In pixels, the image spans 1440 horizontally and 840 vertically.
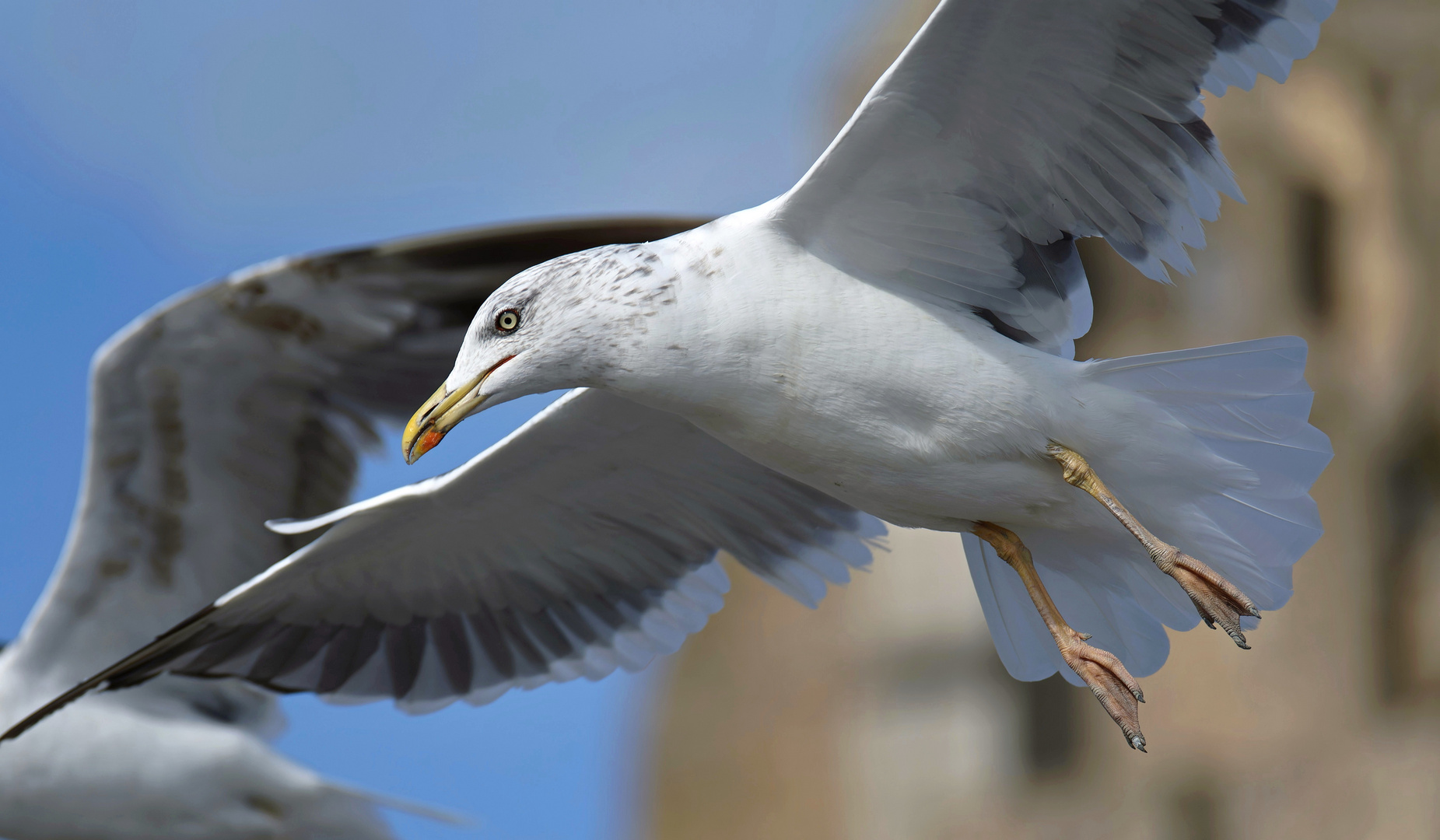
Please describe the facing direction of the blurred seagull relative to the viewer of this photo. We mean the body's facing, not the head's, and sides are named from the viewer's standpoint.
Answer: facing to the left of the viewer
